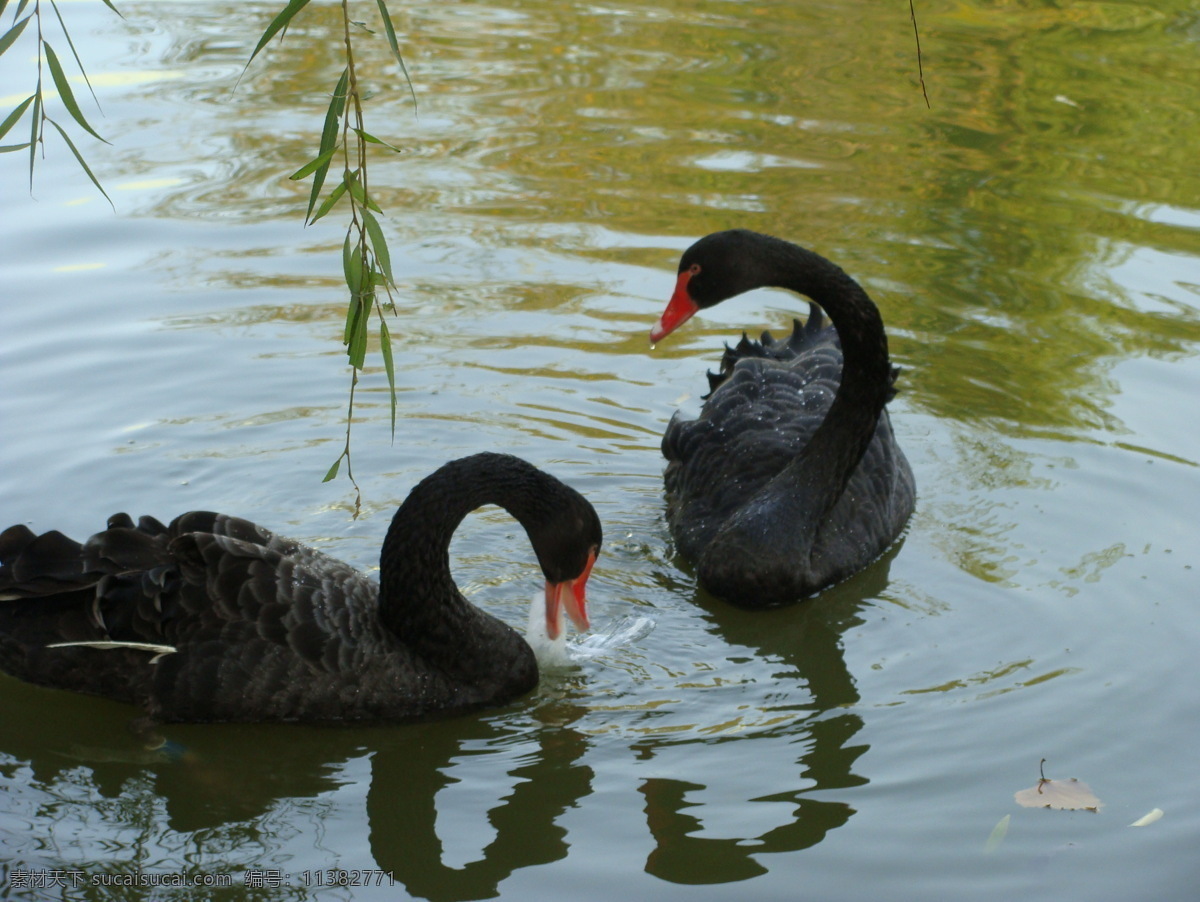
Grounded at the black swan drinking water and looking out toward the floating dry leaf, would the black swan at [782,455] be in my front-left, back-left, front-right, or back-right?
front-left

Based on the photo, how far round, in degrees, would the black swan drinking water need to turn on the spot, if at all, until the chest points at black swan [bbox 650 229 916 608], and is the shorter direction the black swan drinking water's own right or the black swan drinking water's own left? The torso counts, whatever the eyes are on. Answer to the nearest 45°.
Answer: approximately 45° to the black swan drinking water's own left

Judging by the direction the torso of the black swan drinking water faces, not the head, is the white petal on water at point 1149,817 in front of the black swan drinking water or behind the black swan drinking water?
in front

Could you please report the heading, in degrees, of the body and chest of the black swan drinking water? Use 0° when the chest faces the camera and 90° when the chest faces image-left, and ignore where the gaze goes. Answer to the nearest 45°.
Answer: approximately 270°

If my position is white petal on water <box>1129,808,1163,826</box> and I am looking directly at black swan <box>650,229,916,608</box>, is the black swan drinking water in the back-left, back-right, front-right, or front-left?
front-left

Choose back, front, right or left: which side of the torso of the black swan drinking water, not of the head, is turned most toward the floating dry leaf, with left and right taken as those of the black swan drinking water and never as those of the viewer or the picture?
front
